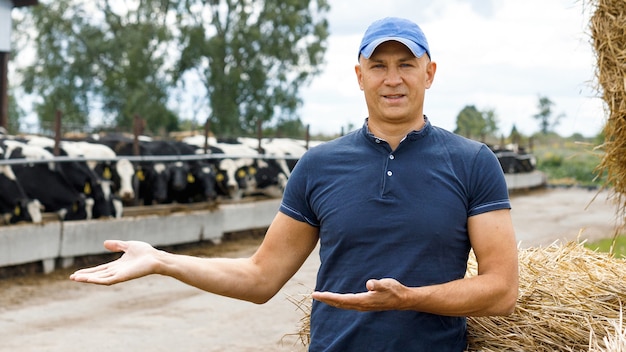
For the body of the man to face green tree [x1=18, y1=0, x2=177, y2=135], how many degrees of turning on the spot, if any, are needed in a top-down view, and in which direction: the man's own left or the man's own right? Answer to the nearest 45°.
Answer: approximately 180°

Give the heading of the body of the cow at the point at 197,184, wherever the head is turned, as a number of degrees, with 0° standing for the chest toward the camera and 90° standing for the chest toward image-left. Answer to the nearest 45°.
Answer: approximately 315°

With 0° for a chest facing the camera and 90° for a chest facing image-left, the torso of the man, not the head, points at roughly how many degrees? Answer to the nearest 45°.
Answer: approximately 0°

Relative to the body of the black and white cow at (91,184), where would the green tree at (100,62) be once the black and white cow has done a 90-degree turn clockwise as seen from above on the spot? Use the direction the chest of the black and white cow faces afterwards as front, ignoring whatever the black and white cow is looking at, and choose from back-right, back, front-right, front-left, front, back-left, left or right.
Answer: back-right

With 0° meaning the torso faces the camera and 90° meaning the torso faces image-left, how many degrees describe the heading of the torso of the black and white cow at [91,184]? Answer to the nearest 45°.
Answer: approximately 315°

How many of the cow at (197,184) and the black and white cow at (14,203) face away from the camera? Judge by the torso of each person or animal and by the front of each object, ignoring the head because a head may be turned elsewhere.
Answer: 0

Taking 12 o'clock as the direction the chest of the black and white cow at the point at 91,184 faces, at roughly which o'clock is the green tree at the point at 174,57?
The green tree is roughly at 8 o'clock from the black and white cow.

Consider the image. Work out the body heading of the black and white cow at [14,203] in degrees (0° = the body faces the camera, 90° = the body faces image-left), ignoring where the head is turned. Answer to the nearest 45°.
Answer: approximately 315°
